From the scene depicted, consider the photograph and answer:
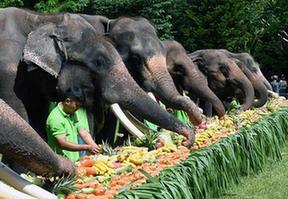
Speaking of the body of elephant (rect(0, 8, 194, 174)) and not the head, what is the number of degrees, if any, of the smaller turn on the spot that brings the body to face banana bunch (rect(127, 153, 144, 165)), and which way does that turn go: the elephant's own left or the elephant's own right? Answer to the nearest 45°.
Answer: approximately 45° to the elephant's own right

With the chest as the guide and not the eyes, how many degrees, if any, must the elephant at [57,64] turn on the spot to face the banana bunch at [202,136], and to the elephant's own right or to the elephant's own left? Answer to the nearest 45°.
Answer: approximately 45° to the elephant's own left

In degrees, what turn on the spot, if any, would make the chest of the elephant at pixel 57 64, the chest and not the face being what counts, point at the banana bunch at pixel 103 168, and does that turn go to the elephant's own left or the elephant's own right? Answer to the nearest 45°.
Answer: approximately 45° to the elephant's own right

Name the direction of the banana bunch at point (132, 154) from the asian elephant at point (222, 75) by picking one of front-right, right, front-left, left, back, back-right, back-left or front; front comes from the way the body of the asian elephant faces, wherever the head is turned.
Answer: right

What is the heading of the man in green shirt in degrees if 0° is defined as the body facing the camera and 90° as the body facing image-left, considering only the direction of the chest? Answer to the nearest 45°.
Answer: approximately 315°

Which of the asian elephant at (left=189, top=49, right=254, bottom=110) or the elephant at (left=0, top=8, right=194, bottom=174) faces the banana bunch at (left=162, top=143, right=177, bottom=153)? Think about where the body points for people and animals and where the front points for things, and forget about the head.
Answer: the elephant

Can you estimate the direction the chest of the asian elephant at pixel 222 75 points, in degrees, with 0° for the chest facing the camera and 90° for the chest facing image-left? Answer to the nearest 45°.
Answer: approximately 270°

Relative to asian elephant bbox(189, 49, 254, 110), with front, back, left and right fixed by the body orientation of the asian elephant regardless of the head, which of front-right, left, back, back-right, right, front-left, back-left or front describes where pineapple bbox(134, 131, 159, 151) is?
right

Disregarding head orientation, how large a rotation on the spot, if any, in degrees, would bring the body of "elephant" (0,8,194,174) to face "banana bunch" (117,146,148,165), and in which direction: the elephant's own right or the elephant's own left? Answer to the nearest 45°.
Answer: approximately 45° to the elephant's own right

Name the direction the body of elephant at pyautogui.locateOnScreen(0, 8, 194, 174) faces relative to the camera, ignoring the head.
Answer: to the viewer's right

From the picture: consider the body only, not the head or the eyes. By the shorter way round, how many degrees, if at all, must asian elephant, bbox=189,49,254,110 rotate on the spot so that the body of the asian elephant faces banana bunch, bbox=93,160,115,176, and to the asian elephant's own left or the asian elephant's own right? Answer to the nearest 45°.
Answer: approximately 90° to the asian elephant's own right
